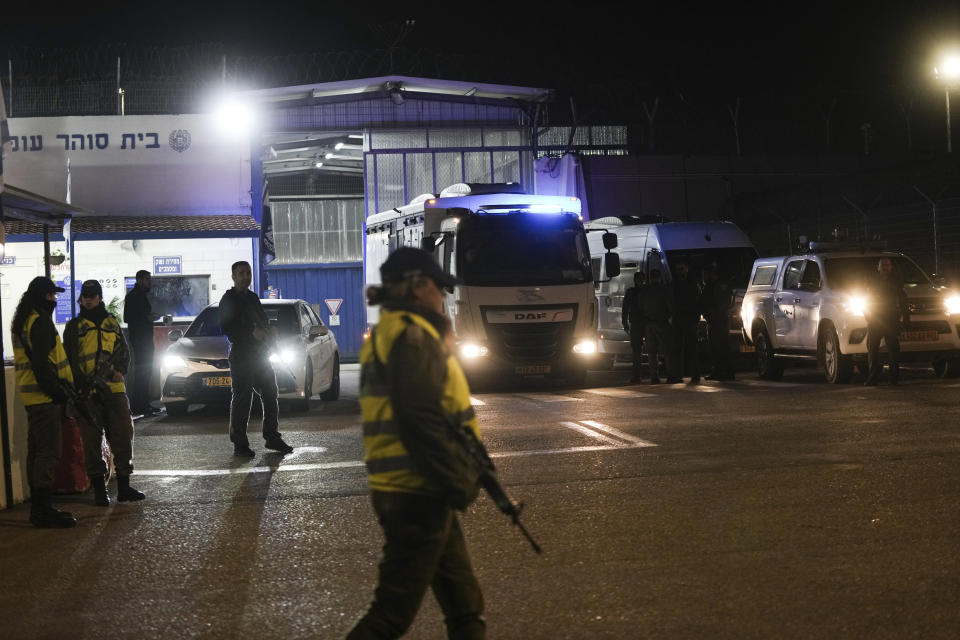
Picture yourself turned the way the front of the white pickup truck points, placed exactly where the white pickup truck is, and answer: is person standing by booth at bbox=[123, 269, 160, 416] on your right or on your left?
on your right

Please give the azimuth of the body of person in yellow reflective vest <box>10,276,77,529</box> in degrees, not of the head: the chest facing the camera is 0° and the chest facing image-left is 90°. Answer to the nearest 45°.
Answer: approximately 270°

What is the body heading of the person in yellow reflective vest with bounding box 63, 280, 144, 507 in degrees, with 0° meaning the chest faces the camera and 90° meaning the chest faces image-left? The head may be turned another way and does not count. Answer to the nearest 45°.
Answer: approximately 0°

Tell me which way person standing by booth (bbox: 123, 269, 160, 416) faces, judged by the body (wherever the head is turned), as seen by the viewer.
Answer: to the viewer's right

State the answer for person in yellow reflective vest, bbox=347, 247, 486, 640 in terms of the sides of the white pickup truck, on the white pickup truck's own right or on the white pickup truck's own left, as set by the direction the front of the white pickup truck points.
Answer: on the white pickup truck's own right
